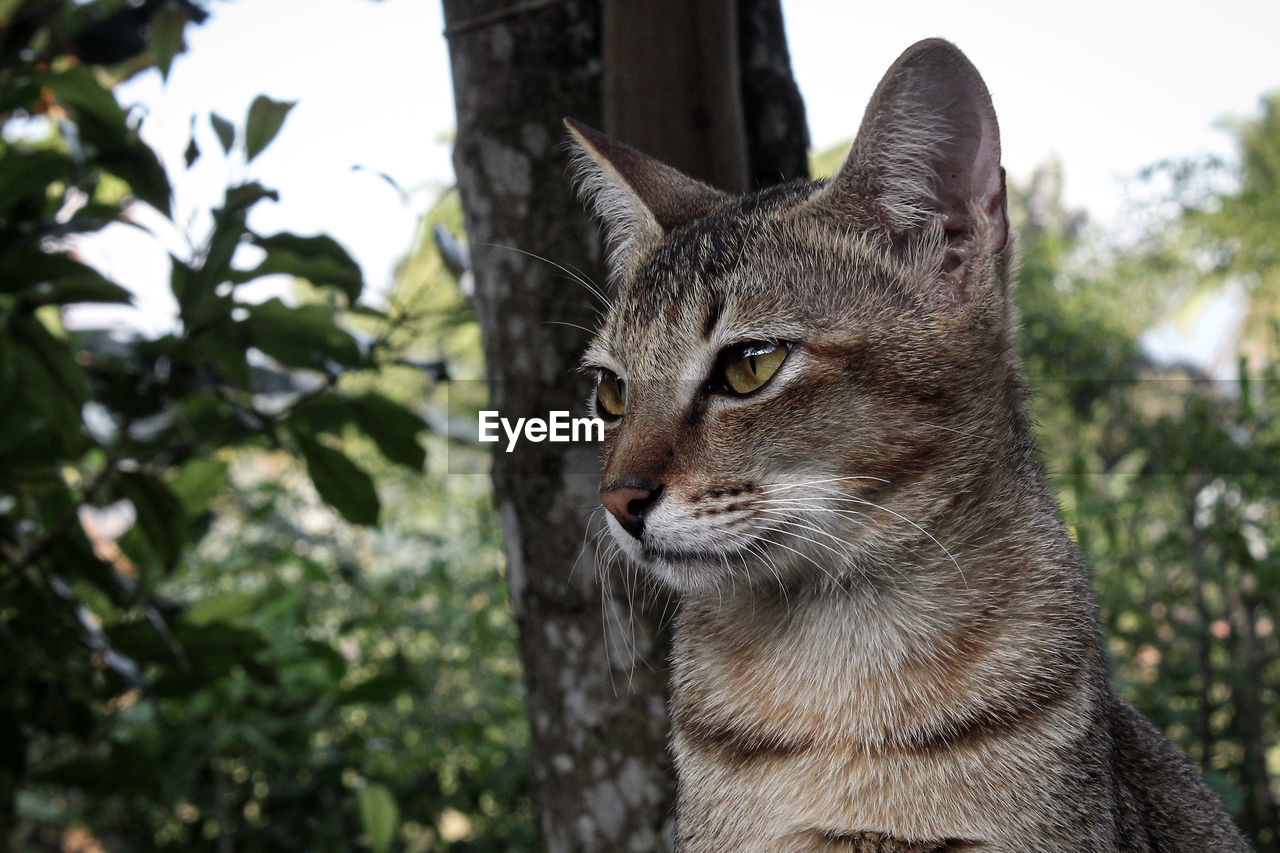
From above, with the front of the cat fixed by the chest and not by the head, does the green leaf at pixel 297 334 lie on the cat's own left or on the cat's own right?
on the cat's own right

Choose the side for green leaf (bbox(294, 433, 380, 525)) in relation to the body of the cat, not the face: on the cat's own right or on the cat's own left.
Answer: on the cat's own right

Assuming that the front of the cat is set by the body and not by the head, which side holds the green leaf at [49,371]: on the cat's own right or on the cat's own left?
on the cat's own right

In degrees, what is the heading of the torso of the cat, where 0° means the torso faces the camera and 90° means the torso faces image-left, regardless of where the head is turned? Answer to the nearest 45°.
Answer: approximately 45°

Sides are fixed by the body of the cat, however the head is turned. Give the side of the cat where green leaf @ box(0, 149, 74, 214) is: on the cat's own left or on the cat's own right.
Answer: on the cat's own right

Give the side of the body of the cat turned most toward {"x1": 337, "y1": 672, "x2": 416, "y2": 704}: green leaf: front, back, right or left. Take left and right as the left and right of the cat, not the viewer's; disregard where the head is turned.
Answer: right
